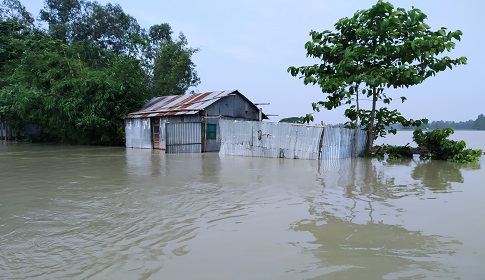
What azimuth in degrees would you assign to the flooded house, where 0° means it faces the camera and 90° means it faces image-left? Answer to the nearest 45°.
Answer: approximately 45°

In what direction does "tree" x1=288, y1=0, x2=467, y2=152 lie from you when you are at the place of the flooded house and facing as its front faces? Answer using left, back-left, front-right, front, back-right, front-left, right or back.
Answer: left

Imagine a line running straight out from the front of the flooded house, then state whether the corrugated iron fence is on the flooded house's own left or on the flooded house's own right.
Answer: on the flooded house's own left

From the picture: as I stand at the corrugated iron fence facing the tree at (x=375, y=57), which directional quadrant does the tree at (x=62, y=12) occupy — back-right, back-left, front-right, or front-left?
back-left

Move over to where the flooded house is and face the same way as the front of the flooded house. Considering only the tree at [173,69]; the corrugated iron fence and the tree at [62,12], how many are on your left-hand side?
1

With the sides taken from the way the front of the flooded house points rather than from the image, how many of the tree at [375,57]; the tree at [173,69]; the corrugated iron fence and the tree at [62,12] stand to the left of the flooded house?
2

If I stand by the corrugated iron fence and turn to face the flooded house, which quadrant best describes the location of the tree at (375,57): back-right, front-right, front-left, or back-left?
back-right

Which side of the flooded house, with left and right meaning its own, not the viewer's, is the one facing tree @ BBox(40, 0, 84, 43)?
right

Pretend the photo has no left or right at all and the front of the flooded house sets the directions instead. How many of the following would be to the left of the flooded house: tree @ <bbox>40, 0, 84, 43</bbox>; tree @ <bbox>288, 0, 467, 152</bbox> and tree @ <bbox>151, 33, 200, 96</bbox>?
1

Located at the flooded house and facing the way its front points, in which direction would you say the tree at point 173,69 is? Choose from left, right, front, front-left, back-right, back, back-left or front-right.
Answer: back-right
